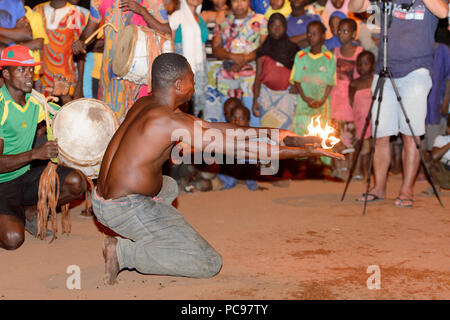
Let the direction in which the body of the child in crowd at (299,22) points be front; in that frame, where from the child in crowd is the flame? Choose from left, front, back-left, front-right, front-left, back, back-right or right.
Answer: front

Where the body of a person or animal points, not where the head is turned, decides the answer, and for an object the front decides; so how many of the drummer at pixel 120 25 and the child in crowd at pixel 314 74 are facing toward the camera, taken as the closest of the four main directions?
2

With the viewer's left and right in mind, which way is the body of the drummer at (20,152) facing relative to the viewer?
facing the viewer and to the right of the viewer

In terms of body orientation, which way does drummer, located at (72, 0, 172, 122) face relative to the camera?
toward the camera

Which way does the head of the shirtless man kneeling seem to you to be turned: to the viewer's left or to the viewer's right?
to the viewer's right

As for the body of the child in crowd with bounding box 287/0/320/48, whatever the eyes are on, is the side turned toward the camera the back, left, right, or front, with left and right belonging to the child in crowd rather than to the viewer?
front
